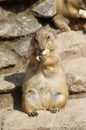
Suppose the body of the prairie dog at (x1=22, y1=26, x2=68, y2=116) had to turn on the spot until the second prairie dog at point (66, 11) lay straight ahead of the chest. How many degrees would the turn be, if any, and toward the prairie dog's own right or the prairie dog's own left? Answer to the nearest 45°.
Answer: approximately 180°

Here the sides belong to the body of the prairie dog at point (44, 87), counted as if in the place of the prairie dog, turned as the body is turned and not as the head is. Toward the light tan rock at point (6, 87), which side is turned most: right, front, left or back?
right

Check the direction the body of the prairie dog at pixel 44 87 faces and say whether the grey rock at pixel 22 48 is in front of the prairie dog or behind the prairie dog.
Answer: behind

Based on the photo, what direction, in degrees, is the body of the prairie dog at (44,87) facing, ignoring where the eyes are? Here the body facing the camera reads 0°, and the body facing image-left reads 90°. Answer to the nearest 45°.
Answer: approximately 0°

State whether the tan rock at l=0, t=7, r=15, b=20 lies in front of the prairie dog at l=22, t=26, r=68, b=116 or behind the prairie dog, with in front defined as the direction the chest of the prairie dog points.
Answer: behind

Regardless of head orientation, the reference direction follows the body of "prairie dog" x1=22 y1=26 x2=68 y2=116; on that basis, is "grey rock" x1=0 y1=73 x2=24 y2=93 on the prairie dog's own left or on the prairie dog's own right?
on the prairie dog's own right

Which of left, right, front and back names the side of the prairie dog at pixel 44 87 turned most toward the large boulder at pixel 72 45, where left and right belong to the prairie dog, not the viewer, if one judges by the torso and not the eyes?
back

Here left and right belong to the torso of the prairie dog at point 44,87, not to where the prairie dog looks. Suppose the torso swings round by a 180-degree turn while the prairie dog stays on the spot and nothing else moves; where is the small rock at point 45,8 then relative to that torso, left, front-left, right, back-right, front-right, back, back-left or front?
front

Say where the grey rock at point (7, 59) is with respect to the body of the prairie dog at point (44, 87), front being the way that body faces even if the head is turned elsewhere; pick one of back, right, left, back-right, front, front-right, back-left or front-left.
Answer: back-right

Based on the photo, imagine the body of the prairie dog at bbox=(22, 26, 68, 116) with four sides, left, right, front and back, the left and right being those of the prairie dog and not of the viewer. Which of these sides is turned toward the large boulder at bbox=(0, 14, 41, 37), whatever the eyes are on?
back

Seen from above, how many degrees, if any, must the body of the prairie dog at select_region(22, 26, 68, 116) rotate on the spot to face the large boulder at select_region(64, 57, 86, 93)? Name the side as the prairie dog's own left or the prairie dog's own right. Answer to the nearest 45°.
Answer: approximately 135° to the prairie dog's own left
